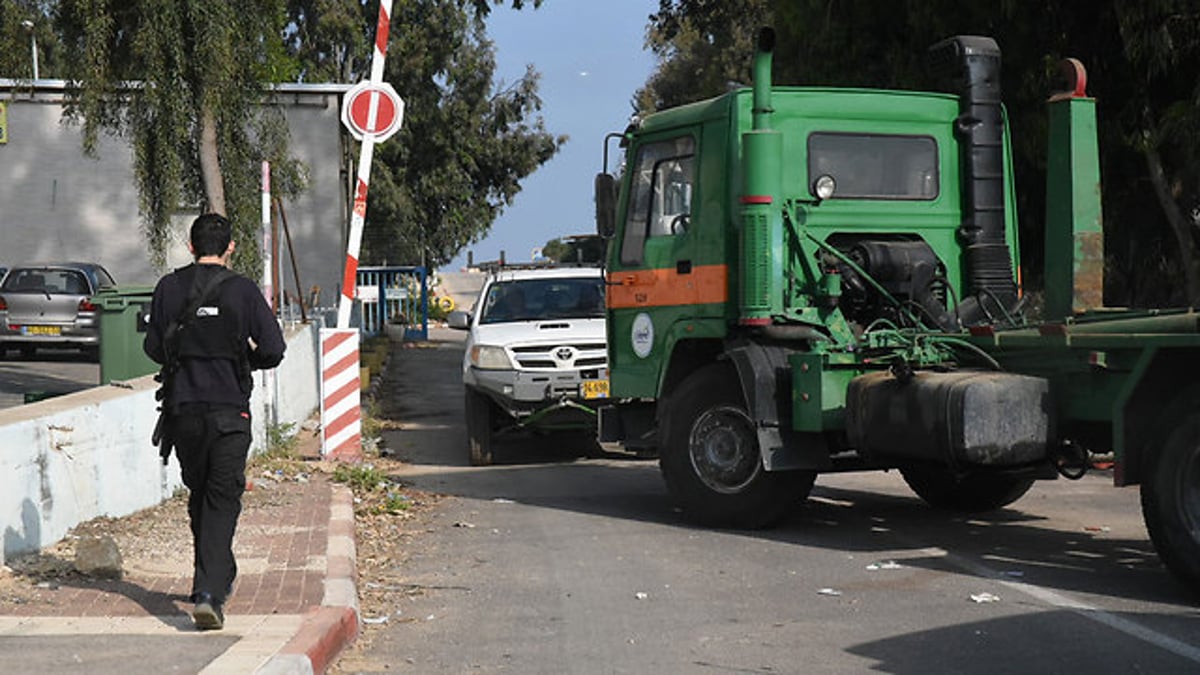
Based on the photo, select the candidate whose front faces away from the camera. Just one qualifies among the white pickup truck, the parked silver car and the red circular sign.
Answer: the parked silver car

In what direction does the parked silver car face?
away from the camera

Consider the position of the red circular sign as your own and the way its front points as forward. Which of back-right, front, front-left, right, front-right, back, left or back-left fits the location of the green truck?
front-left

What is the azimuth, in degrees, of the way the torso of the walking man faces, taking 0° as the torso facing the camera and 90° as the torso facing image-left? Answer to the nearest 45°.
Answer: approximately 180°

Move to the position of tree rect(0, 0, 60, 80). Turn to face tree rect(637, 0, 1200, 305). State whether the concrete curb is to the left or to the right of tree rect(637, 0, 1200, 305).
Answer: right

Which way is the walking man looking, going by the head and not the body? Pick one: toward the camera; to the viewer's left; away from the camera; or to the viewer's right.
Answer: away from the camera

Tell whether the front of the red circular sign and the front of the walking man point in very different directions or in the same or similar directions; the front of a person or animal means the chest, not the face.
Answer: very different directions

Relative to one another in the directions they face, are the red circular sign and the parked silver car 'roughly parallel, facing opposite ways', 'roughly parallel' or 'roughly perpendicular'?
roughly parallel, facing opposite ways

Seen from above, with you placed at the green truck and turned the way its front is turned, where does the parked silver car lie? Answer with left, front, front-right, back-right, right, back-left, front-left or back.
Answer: front

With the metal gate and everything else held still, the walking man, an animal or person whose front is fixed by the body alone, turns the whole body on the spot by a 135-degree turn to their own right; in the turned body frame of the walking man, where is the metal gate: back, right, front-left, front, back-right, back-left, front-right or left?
back-left

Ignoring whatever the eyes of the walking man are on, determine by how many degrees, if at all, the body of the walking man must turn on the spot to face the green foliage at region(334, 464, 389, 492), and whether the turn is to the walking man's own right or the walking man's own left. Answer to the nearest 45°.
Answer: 0° — they already face it

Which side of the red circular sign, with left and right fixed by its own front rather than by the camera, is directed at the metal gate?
back

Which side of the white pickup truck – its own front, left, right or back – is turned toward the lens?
front

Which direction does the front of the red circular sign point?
toward the camera

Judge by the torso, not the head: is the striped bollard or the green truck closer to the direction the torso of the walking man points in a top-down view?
the striped bollard
